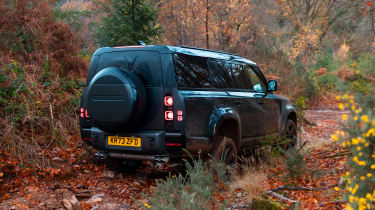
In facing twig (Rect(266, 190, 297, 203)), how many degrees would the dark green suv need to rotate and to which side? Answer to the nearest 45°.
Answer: approximately 90° to its right

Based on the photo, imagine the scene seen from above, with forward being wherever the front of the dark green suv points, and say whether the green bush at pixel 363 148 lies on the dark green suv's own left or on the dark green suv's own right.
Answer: on the dark green suv's own right

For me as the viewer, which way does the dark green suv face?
facing away from the viewer and to the right of the viewer

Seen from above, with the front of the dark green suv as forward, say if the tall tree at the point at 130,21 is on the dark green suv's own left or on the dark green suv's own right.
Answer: on the dark green suv's own left

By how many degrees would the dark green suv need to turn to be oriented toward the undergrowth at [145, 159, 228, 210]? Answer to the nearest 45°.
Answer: approximately 135° to its right
